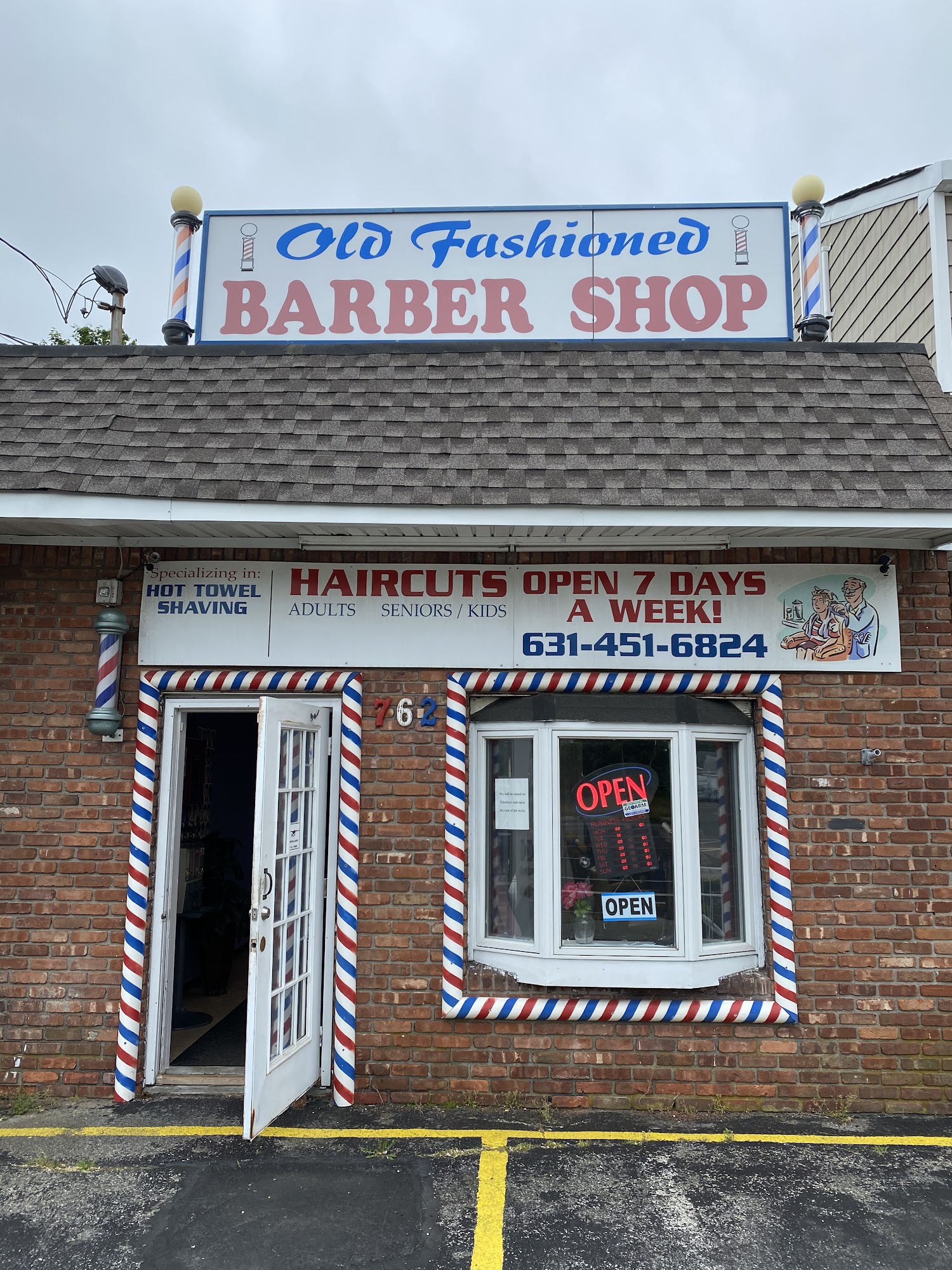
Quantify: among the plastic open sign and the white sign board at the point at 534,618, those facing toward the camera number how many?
2

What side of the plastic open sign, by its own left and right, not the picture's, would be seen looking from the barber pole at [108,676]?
right

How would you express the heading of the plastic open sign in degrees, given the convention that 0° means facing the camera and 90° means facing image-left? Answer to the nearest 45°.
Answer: approximately 0°
